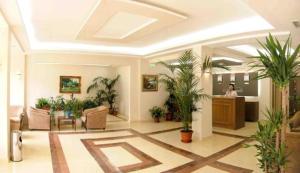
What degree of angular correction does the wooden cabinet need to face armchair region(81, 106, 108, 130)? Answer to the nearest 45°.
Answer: approximately 45° to its right

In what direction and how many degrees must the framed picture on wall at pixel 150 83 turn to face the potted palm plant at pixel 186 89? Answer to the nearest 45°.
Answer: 0° — it already faces it

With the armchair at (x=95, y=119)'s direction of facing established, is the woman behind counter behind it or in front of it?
behind

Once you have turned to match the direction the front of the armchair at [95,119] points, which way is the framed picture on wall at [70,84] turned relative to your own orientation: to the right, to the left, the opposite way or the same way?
to the left

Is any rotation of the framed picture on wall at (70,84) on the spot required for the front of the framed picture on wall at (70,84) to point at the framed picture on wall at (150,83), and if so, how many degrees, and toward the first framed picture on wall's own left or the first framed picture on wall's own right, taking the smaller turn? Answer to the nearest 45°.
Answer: approximately 45° to the first framed picture on wall's own left

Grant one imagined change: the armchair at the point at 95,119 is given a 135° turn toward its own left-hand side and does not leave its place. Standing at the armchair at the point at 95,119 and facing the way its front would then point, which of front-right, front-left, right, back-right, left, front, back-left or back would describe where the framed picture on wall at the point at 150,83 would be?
left

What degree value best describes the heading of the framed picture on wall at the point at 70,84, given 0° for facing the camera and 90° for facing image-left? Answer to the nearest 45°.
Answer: approximately 0°

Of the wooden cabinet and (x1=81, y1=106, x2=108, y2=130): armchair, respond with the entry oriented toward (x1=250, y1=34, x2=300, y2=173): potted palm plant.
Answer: the wooden cabinet

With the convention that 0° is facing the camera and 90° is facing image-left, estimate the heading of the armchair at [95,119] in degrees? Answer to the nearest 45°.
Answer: approximately 90°
